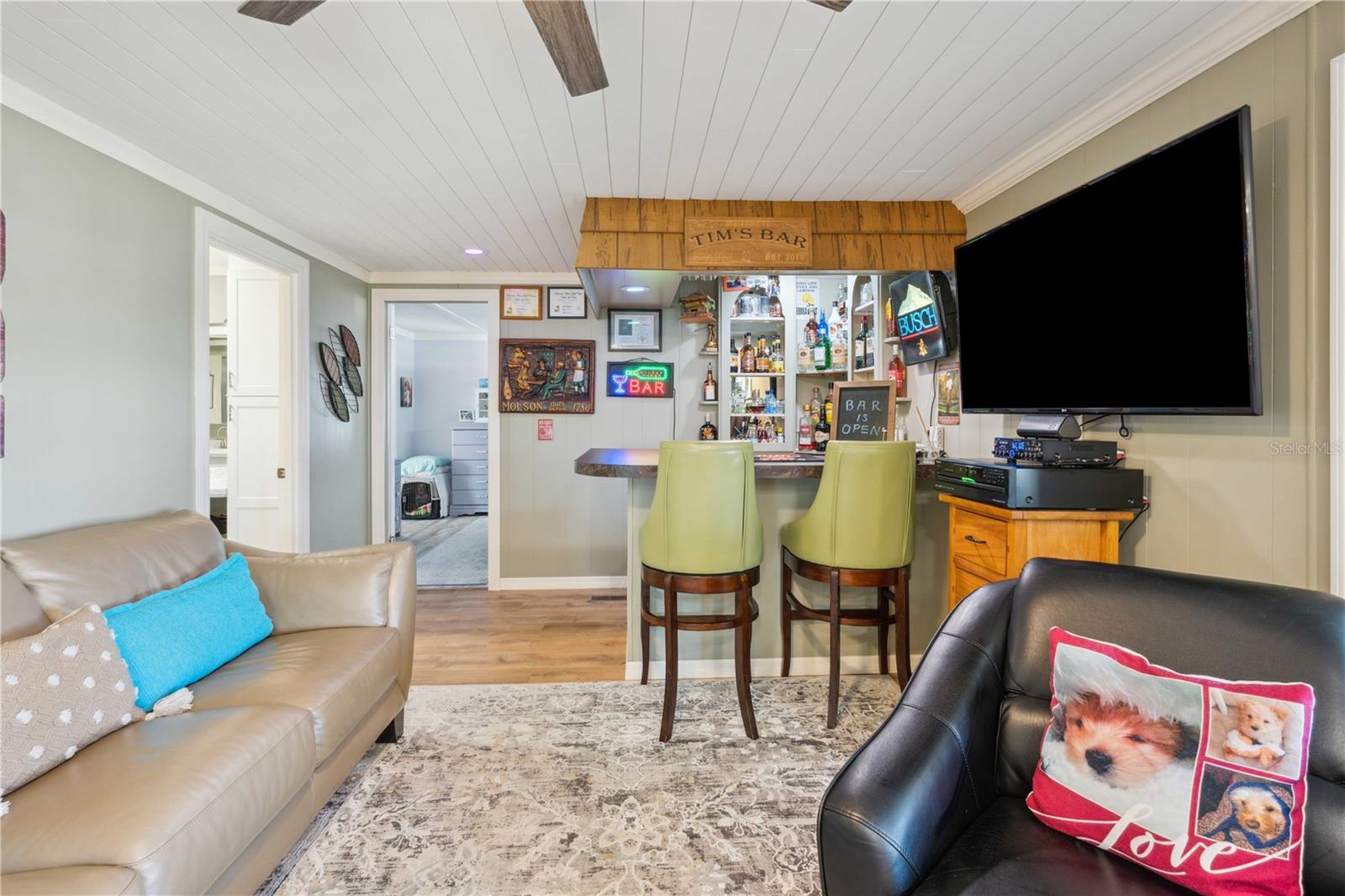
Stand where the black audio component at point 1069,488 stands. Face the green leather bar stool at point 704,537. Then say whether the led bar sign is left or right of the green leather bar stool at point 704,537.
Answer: right

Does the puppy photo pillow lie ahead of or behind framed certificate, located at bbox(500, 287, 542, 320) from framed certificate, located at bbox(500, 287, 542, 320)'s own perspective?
ahead

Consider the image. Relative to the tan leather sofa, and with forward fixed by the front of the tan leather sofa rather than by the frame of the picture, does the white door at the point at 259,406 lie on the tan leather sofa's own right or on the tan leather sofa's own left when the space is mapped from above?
on the tan leather sofa's own left

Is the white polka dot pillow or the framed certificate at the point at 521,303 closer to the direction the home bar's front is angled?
the white polka dot pillow

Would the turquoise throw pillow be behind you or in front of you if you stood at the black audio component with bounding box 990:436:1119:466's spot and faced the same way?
in front

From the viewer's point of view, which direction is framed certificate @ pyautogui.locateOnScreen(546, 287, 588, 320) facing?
toward the camera

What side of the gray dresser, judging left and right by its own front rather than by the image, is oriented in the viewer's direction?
front

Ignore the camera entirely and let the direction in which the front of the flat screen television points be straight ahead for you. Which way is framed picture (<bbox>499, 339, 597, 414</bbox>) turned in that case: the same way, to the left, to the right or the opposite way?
to the left

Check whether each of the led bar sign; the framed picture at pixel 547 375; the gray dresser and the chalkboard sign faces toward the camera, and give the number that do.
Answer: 4

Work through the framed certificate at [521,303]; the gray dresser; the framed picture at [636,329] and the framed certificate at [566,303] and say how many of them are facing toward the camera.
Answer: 4

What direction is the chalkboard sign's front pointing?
toward the camera

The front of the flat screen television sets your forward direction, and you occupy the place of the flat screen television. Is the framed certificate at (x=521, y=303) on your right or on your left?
on your right

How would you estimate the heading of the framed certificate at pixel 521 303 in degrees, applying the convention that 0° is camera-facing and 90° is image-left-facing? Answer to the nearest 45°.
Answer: approximately 0°

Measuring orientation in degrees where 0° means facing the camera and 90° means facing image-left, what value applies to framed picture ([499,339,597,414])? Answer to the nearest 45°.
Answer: approximately 0°

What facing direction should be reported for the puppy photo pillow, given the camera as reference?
facing the viewer and to the left of the viewer
